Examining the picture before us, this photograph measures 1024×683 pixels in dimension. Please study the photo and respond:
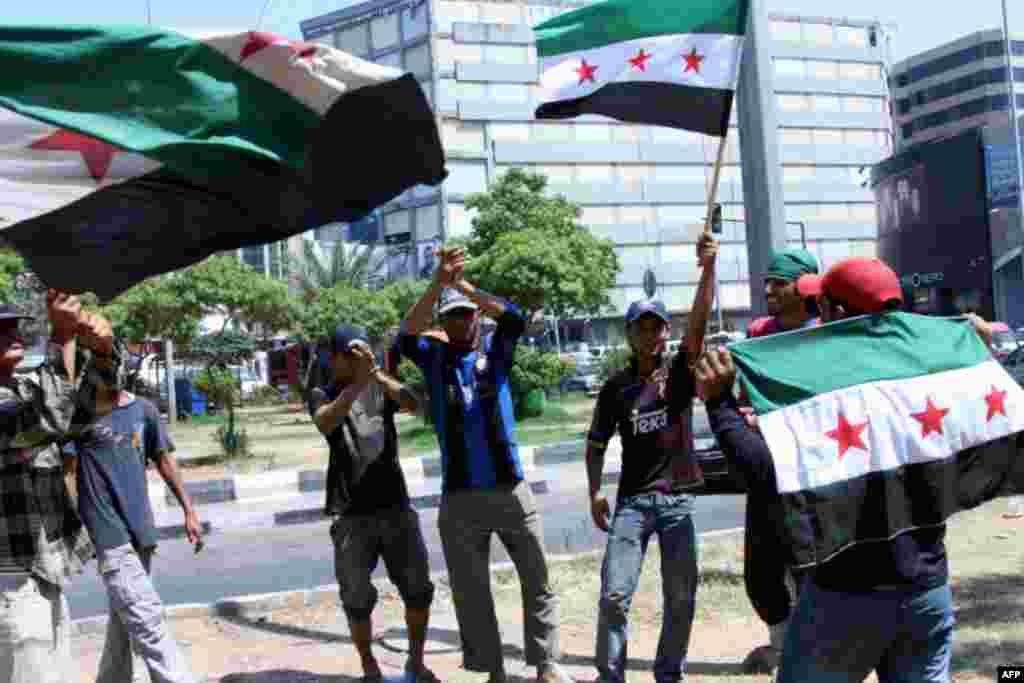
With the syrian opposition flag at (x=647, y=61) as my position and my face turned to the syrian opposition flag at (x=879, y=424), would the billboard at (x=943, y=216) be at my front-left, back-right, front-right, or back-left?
back-left

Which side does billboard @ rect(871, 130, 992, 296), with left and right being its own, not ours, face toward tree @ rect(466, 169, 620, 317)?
front

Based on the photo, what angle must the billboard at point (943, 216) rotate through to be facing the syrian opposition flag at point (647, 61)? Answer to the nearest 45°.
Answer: approximately 45° to its left

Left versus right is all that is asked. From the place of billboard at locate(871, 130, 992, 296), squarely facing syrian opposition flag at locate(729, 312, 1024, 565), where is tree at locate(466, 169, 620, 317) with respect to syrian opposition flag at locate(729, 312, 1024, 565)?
right

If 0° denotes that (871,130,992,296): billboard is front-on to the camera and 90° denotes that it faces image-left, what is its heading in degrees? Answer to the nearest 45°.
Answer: approximately 45°

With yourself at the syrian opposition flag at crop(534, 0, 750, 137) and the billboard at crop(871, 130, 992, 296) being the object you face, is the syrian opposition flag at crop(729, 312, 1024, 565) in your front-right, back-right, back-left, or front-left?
back-right

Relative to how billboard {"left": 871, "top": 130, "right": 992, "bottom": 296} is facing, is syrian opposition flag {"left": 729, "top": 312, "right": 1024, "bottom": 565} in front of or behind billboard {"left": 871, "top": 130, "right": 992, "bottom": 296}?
in front

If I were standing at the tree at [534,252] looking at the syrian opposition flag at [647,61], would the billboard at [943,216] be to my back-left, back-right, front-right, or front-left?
back-left
